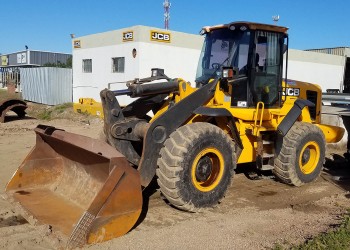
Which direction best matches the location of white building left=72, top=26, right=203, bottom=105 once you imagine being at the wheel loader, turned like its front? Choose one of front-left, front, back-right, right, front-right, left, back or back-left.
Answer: back-right

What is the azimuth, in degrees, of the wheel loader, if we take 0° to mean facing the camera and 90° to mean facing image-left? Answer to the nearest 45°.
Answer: approximately 45°

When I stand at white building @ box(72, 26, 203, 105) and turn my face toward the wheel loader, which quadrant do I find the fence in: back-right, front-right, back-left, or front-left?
back-right

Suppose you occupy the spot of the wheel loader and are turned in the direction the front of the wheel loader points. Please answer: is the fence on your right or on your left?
on your right

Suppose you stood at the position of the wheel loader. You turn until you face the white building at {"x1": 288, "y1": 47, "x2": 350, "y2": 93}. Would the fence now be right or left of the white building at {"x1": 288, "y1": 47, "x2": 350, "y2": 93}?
left

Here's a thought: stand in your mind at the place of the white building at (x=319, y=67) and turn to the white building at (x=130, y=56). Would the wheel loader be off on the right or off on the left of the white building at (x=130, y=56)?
left

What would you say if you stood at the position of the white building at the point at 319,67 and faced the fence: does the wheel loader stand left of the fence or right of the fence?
left

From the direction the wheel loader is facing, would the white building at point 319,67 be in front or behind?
behind
